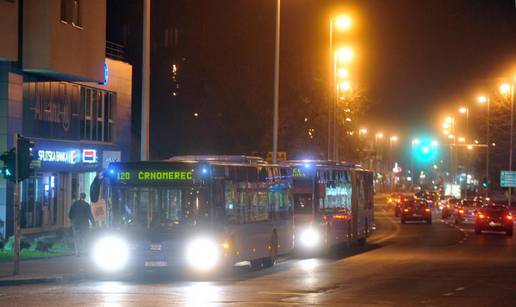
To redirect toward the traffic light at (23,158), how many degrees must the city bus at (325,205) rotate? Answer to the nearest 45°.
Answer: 0° — it already faces it

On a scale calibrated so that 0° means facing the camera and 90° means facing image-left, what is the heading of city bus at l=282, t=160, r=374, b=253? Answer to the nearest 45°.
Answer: approximately 45°

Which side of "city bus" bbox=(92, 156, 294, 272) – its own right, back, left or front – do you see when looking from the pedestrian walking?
right

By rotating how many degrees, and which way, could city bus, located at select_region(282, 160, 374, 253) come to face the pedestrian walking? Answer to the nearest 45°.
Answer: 0° — it already faces them

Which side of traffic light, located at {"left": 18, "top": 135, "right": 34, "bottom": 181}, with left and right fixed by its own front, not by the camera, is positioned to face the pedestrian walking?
left

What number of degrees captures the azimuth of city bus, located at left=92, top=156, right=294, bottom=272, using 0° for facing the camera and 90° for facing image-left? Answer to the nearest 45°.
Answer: approximately 45°
